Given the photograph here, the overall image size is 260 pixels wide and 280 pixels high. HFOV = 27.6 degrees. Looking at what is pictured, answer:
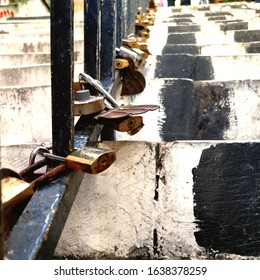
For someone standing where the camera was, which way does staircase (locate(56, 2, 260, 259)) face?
facing the viewer
